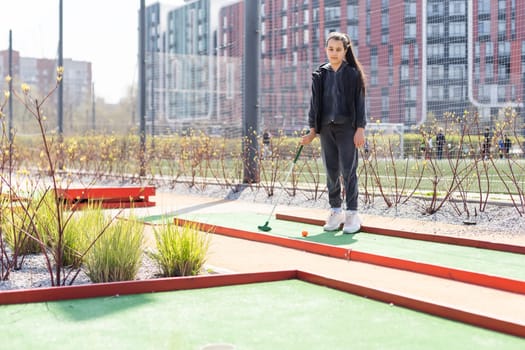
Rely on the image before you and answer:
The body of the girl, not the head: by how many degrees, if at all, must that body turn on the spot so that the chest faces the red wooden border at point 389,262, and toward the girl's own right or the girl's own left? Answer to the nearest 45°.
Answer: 0° — they already face it

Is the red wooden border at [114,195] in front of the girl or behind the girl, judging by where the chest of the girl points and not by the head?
behind

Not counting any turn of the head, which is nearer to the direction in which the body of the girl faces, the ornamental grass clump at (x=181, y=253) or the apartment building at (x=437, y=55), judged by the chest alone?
the ornamental grass clump

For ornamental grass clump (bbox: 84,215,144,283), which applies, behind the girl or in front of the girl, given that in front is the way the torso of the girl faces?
in front

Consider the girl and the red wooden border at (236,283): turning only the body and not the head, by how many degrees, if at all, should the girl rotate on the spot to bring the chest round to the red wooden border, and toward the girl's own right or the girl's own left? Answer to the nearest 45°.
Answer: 0° — they already face it

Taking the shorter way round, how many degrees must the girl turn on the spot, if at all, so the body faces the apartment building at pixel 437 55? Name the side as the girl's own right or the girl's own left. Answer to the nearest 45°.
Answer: approximately 180°

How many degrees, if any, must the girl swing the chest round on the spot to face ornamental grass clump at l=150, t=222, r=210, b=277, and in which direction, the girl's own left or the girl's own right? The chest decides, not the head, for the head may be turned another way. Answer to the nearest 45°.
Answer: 0° — they already face it

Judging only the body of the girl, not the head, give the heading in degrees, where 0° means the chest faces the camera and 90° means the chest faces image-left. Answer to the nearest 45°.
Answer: approximately 0°
